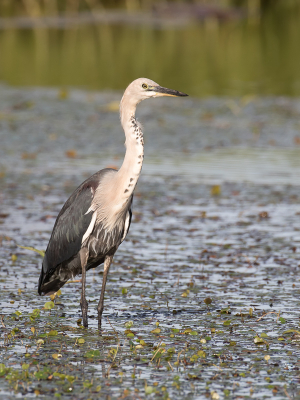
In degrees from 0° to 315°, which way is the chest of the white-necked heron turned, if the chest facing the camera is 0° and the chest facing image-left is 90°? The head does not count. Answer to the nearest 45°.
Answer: approximately 315°

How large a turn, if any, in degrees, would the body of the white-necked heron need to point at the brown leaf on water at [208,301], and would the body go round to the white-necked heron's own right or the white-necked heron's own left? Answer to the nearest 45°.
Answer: approximately 45° to the white-necked heron's own left
